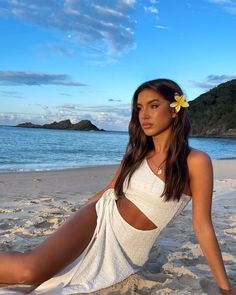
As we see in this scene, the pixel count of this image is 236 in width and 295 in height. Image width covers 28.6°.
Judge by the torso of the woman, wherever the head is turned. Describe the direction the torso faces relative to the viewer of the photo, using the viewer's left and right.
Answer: facing the viewer and to the left of the viewer

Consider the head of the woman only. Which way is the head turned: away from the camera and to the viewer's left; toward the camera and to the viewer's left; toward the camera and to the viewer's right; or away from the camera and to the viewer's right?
toward the camera and to the viewer's left
